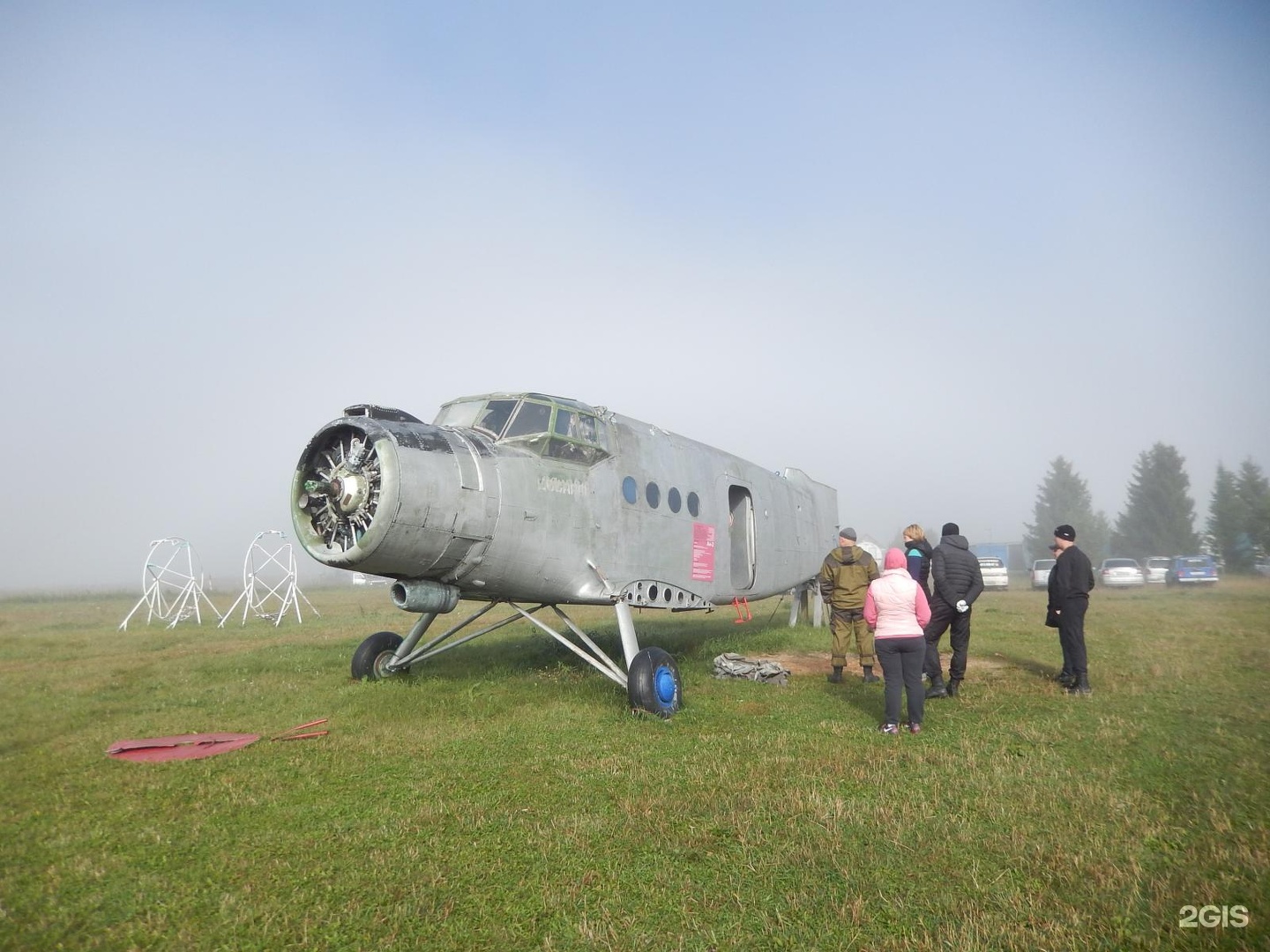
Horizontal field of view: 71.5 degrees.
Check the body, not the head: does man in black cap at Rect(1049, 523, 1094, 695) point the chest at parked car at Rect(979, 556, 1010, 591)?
no

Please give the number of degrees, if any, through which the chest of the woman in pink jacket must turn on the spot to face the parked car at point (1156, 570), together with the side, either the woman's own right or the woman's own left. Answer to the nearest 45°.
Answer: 0° — they already face it

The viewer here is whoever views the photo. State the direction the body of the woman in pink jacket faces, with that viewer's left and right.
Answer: facing away from the viewer

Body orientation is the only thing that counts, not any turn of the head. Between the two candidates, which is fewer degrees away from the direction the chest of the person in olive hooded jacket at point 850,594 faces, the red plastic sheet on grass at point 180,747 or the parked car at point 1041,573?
the parked car

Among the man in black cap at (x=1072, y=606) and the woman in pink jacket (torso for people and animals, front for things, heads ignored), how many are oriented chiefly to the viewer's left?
1

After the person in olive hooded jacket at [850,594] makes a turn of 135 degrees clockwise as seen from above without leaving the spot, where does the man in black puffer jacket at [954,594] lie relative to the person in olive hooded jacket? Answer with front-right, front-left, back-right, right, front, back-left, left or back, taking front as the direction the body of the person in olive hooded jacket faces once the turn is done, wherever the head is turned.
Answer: front

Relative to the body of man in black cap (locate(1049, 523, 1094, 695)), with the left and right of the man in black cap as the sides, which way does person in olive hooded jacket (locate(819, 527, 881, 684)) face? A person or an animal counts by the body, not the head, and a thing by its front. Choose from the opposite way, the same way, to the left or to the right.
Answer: to the right

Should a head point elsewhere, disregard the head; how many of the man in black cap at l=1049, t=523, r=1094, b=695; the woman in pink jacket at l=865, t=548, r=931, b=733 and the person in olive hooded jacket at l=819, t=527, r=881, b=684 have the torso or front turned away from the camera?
2

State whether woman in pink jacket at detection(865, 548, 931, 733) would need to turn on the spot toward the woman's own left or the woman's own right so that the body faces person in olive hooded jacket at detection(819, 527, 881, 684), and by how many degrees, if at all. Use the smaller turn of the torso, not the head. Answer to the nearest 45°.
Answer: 0° — they already face them

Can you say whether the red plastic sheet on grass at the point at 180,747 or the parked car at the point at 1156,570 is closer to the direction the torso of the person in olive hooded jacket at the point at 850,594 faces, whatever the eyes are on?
the parked car

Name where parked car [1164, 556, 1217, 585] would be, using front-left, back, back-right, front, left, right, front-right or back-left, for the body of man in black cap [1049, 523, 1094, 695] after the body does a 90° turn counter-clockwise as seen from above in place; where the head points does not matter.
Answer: back

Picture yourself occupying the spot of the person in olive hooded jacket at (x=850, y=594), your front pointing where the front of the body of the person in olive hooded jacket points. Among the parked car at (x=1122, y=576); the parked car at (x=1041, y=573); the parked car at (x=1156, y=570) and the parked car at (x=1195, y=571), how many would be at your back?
0

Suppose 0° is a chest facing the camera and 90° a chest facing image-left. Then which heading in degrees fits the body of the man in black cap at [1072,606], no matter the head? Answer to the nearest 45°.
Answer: approximately 90°

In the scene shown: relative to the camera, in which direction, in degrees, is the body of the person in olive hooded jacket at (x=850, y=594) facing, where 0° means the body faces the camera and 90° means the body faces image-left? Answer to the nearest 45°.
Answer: approximately 180°

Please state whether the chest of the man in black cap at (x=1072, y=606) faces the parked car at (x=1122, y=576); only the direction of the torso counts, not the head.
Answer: no

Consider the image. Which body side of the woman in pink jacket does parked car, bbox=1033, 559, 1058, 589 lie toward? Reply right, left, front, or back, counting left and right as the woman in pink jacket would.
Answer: front

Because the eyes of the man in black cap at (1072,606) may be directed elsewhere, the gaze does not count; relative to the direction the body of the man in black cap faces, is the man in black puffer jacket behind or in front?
in front

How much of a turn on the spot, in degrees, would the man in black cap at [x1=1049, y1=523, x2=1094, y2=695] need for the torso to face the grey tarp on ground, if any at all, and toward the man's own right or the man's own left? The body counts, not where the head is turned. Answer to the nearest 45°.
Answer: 0° — they already face it
